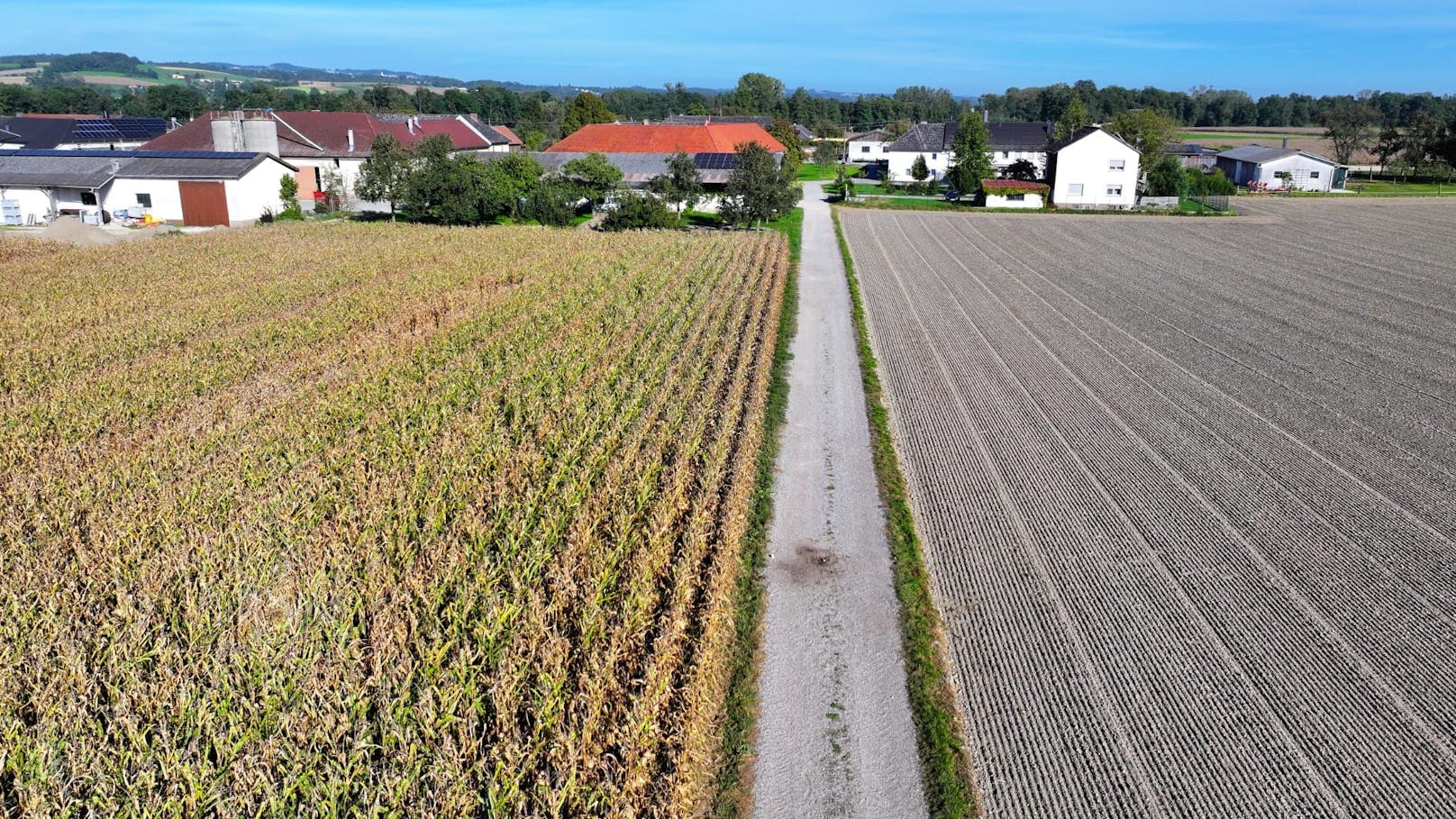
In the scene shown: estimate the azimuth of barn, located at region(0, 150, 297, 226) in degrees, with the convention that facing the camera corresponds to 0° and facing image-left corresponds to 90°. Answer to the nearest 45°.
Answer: approximately 0°

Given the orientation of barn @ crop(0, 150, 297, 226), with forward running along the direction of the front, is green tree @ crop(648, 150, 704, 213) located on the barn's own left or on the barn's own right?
on the barn's own left

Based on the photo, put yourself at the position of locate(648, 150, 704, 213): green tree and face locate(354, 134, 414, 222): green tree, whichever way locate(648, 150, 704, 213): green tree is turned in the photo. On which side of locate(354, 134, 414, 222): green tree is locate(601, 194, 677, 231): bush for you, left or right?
left

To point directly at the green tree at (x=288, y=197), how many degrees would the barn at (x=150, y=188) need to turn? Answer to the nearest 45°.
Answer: approximately 90° to its left

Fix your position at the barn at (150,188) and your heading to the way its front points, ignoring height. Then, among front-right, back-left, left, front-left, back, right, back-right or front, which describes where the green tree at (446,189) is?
front-left

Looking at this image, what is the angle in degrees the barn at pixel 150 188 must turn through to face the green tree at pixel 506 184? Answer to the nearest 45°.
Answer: approximately 45° to its left

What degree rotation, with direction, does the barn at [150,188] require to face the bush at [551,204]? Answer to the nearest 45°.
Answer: approximately 45° to its left

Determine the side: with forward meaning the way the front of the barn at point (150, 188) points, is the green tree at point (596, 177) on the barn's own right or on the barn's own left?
on the barn's own left
